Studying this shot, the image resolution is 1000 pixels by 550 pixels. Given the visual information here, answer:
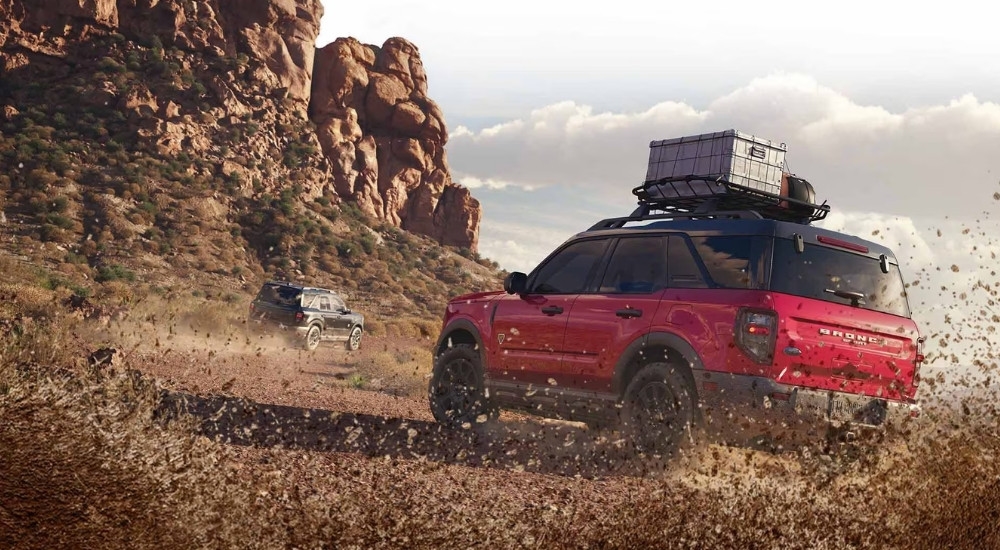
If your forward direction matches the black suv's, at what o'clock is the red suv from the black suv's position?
The red suv is roughly at 4 o'clock from the black suv.

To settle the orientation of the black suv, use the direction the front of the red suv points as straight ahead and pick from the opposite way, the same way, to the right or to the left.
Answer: to the right

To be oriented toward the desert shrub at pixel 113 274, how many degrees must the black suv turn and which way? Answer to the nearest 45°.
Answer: approximately 90° to its left

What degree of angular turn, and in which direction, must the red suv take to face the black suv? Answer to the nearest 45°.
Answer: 0° — it already faces it

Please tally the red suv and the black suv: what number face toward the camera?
0

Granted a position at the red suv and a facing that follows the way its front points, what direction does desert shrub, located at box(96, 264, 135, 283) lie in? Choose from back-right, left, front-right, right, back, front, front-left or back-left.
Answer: front

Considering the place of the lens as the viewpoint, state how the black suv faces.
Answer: facing away from the viewer and to the right of the viewer

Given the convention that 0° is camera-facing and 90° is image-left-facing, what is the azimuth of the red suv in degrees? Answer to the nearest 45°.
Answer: approximately 135°
